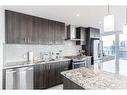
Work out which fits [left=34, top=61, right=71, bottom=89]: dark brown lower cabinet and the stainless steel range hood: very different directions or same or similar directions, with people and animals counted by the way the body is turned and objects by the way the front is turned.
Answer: same or similar directions

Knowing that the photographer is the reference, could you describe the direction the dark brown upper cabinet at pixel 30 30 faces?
facing the viewer and to the right of the viewer

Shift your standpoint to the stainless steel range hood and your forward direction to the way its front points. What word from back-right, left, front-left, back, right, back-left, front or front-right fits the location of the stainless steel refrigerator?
left

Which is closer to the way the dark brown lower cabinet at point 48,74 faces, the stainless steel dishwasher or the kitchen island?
the kitchen island

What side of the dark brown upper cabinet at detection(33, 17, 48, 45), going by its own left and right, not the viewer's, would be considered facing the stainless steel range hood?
left

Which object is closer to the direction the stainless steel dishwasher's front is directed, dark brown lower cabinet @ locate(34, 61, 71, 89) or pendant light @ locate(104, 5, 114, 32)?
the pendant light

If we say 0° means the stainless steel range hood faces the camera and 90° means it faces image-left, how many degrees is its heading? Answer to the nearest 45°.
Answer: approximately 315°

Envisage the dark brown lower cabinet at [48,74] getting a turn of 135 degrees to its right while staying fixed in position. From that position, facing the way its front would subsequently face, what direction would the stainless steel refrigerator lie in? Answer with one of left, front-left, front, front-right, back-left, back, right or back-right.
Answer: back-right

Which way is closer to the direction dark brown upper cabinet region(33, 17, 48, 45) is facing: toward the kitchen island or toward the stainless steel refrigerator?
the kitchen island

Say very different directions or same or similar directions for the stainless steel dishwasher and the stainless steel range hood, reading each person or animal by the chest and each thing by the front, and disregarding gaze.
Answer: same or similar directions

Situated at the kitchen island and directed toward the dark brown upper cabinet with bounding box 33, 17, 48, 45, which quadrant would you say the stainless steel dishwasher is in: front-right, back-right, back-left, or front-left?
front-left

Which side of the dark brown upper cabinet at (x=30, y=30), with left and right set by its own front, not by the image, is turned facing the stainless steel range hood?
left

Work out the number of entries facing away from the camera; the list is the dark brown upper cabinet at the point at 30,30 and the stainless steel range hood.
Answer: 0

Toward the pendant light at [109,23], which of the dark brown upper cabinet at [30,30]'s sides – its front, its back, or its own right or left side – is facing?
front

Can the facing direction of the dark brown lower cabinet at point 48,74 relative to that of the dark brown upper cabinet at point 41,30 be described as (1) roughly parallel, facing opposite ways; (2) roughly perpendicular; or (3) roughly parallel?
roughly parallel
